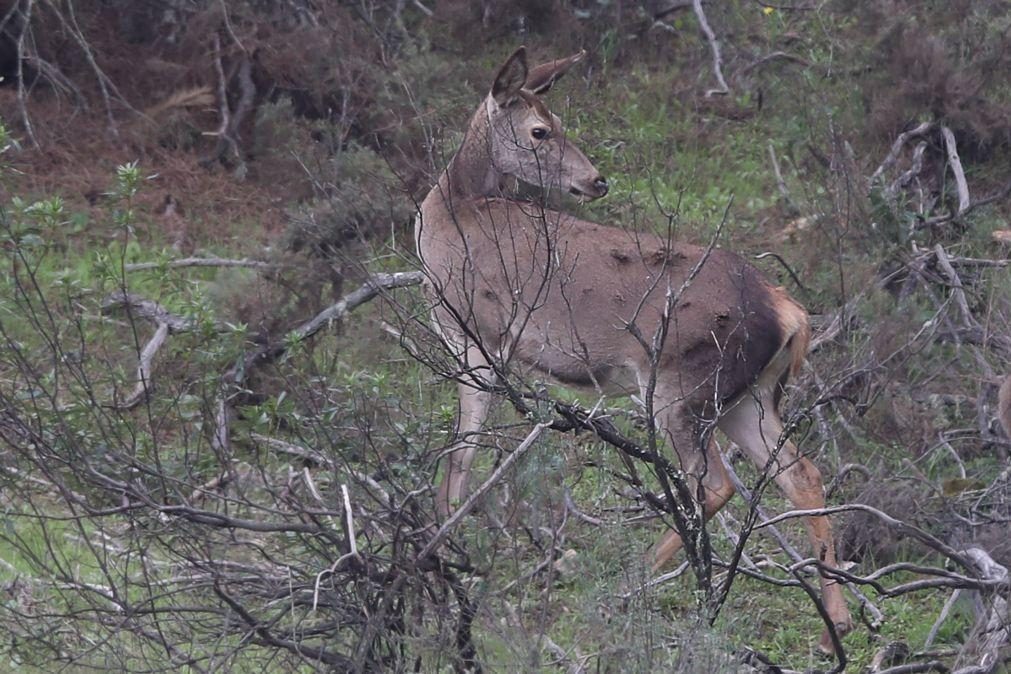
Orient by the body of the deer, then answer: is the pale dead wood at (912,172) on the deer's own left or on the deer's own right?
on the deer's own right

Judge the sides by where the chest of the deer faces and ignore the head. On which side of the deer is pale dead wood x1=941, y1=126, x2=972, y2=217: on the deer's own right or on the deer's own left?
on the deer's own right

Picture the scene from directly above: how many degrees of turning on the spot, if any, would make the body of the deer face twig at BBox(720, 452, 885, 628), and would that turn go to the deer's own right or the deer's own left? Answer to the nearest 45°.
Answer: approximately 135° to the deer's own left

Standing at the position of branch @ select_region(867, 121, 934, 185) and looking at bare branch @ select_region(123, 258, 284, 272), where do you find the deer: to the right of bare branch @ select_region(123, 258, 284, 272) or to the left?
left

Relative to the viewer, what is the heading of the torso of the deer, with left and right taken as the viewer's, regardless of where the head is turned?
facing to the left of the viewer

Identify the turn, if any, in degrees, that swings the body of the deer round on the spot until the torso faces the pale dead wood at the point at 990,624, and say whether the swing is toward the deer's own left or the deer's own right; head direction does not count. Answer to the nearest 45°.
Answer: approximately 135° to the deer's own left

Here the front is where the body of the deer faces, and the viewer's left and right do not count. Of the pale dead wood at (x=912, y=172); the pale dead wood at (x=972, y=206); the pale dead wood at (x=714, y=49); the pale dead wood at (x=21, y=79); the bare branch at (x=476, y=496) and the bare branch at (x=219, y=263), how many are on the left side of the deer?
1

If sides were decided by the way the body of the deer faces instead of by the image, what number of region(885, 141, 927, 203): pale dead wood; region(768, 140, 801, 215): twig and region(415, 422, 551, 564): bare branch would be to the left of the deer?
1

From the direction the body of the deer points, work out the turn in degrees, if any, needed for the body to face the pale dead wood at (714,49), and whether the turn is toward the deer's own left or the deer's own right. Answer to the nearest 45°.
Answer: approximately 90° to the deer's own right

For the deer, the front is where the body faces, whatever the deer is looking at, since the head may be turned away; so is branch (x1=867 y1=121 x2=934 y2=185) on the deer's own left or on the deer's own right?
on the deer's own right

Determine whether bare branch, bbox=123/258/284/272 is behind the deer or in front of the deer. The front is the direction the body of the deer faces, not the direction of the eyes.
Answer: in front

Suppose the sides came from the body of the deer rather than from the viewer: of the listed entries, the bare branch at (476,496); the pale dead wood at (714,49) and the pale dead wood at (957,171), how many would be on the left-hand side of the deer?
1

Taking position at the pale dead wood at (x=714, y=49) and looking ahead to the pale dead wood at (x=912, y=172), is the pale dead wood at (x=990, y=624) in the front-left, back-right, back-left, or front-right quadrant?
front-right
